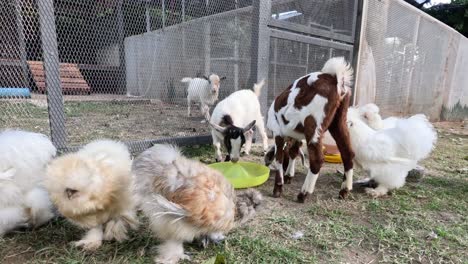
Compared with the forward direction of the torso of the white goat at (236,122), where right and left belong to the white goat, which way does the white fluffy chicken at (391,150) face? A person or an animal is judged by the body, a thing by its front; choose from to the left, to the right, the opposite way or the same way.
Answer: to the right

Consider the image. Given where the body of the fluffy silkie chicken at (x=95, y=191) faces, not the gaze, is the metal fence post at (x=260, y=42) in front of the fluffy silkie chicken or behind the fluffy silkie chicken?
behind

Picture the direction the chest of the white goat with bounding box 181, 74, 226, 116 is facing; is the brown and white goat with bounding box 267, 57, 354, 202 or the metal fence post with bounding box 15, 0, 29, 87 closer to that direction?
the brown and white goat

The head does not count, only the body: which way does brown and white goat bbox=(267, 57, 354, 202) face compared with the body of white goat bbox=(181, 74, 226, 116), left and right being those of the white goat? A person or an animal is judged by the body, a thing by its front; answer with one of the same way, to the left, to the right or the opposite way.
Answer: the opposite way

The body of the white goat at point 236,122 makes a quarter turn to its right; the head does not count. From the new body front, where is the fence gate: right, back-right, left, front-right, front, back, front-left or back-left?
right

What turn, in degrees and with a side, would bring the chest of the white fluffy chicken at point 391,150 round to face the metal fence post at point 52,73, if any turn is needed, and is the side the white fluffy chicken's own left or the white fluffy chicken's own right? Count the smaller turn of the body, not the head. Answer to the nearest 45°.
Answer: approximately 45° to the white fluffy chicken's own left

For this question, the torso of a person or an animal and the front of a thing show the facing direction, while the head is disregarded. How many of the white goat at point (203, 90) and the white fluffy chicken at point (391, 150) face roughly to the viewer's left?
1

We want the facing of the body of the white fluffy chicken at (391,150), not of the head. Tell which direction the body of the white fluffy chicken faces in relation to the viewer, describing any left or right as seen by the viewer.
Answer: facing to the left of the viewer
